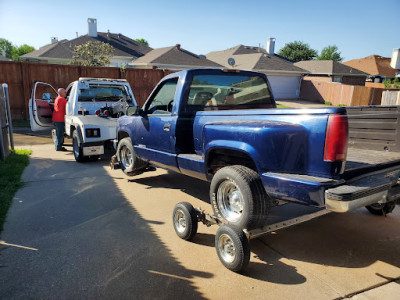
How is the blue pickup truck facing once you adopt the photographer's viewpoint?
facing away from the viewer and to the left of the viewer

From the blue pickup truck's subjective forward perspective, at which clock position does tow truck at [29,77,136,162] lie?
The tow truck is roughly at 12 o'clock from the blue pickup truck.

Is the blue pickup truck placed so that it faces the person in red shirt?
yes

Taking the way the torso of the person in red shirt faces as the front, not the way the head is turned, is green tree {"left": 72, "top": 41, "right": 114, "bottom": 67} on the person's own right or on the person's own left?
on the person's own left

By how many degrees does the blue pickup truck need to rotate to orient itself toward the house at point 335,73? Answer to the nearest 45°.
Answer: approximately 45° to its right

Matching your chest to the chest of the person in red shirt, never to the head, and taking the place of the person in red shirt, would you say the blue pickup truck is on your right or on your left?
on your right

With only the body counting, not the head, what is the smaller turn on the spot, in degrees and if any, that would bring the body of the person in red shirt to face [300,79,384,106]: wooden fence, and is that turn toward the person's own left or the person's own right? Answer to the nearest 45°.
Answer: approximately 45° to the person's own left

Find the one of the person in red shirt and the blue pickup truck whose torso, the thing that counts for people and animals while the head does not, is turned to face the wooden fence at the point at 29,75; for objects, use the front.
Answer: the blue pickup truck

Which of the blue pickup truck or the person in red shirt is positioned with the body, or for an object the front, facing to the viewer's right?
the person in red shirt

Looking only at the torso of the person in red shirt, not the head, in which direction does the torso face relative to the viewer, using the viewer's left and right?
facing to the right of the viewer

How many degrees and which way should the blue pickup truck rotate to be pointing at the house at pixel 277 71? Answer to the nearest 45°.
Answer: approximately 45° to its right

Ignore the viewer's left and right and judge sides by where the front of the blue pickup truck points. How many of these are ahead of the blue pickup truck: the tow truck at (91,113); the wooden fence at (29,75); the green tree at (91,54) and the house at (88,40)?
4
